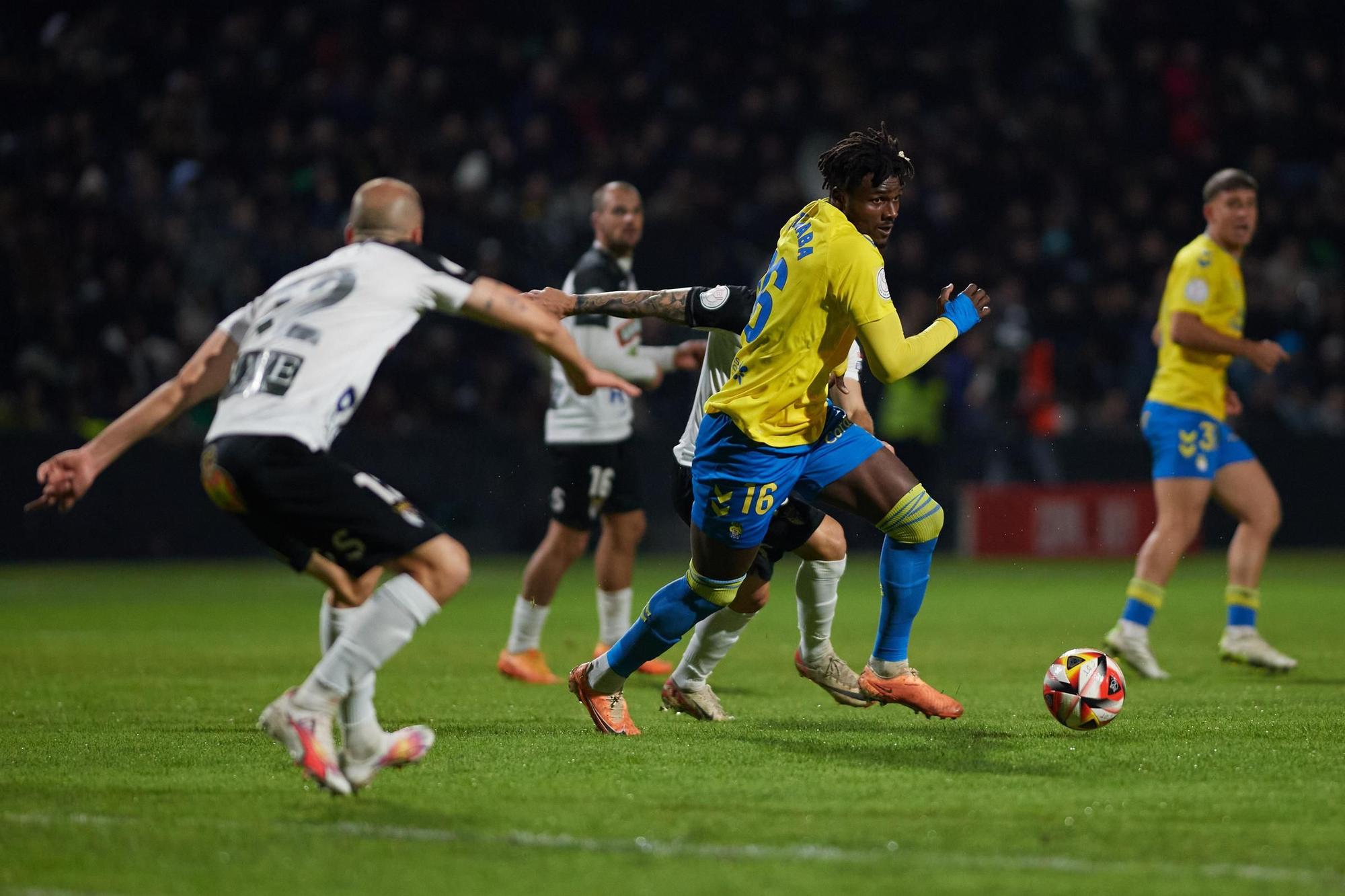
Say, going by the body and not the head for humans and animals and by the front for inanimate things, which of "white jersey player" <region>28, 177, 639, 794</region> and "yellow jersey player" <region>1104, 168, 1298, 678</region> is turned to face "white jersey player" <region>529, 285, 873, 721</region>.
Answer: "white jersey player" <region>28, 177, 639, 794</region>

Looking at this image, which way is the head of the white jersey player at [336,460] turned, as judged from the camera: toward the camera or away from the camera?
away from the camera

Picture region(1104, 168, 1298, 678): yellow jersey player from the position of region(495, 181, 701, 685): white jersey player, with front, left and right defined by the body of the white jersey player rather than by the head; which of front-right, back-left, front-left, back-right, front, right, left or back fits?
front-left

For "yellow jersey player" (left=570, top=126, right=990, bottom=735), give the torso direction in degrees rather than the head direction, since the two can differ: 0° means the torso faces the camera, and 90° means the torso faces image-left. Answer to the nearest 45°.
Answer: approximately 270°

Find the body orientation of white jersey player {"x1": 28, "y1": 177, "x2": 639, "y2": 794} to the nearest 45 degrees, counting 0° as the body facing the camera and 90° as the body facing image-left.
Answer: approximately 225°

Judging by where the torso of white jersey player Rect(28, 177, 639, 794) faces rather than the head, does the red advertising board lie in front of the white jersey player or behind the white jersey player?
in front
